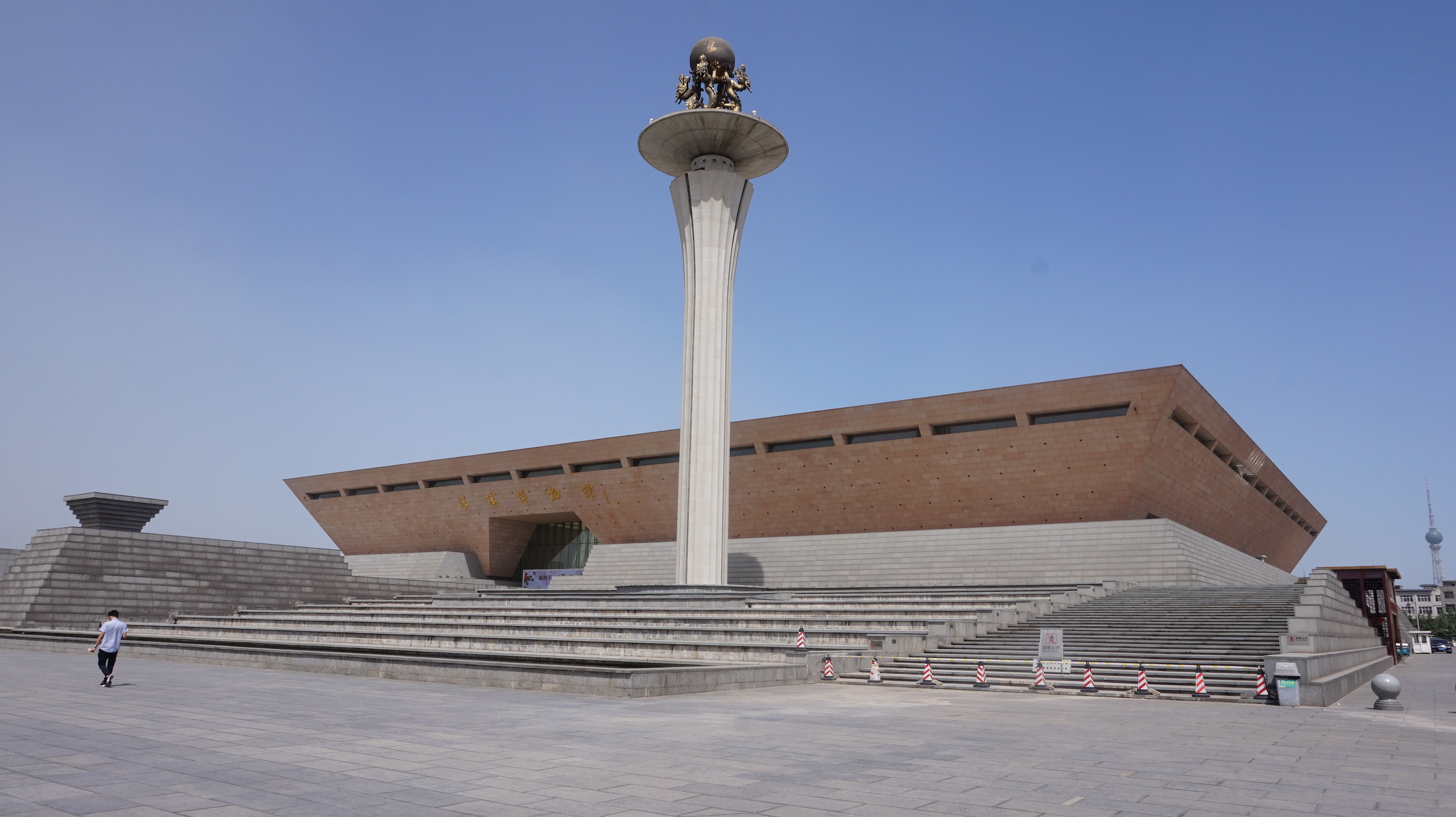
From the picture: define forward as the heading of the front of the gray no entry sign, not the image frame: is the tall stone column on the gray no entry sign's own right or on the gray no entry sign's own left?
on the gray no entry sign's own right

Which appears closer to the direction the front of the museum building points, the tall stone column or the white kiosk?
the tall stone column

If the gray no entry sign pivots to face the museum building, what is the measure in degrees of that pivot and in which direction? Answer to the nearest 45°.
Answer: approximately 180°

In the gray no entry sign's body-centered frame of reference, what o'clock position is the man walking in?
The man walking is roughly at 2 o'clock from the gray no entry sign.

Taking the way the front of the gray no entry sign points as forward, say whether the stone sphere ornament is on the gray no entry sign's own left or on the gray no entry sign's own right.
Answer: on the gray no entry sign's own left

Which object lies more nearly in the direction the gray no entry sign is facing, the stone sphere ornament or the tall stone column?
the stone sphere ornament

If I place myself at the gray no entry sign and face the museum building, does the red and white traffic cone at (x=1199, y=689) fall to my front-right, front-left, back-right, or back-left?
back-right

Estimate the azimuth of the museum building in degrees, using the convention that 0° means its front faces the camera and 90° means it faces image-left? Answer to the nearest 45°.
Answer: approximately 45°

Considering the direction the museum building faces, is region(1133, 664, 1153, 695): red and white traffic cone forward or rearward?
forward

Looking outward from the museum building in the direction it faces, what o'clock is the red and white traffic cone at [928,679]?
The red and white traffic cone is roughly at 11 o'clock from the museum building.

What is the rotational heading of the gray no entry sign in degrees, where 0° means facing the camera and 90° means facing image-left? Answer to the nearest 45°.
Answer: approximately 0°
